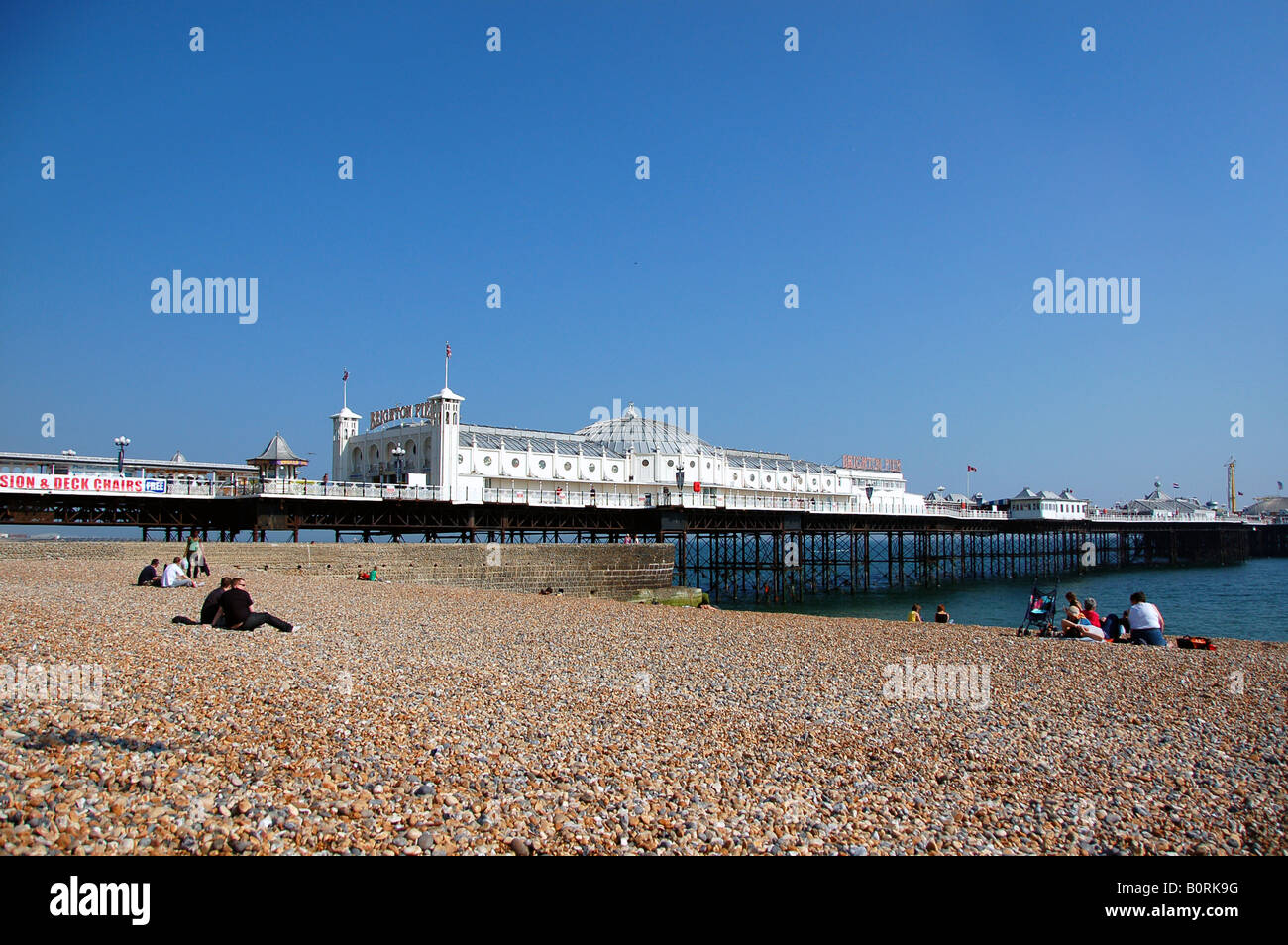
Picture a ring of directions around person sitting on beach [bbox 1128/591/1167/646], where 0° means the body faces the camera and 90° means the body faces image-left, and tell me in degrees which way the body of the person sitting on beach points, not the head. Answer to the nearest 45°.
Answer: approximately 180°

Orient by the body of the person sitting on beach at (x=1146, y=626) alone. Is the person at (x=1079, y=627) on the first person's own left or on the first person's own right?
on the first person's own left

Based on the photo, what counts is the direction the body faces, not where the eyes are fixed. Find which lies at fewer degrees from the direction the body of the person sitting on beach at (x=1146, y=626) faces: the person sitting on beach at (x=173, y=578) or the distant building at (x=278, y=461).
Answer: the distant building

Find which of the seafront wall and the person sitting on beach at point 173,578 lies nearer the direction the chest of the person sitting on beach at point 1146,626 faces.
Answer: the seafront wall

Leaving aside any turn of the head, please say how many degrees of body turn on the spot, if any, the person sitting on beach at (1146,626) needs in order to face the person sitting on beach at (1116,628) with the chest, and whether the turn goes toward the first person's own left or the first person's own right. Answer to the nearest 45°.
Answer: approximately 45° to the first person's own left

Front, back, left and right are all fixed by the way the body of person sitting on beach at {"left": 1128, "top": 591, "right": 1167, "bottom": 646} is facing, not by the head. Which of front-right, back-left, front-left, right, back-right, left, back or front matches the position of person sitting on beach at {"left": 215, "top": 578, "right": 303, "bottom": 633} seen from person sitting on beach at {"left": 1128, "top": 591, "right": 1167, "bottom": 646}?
back-left

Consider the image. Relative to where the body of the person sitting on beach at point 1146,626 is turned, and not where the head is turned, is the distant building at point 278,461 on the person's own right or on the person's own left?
on the person's own left

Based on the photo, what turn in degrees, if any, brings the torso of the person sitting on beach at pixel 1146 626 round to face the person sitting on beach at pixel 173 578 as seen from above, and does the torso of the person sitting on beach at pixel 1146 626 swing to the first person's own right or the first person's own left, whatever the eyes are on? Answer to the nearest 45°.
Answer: approximately 90° to the first person's own left
